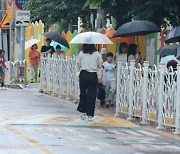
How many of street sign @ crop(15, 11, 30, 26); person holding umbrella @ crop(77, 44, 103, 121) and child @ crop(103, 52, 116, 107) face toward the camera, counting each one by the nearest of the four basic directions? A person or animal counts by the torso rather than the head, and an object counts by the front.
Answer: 2

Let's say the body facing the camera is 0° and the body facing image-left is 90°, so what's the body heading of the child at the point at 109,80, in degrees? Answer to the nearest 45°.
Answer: approximately 0°

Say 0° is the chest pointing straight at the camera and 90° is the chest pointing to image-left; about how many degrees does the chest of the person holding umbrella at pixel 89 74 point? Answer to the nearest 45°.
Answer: approximately 180°
